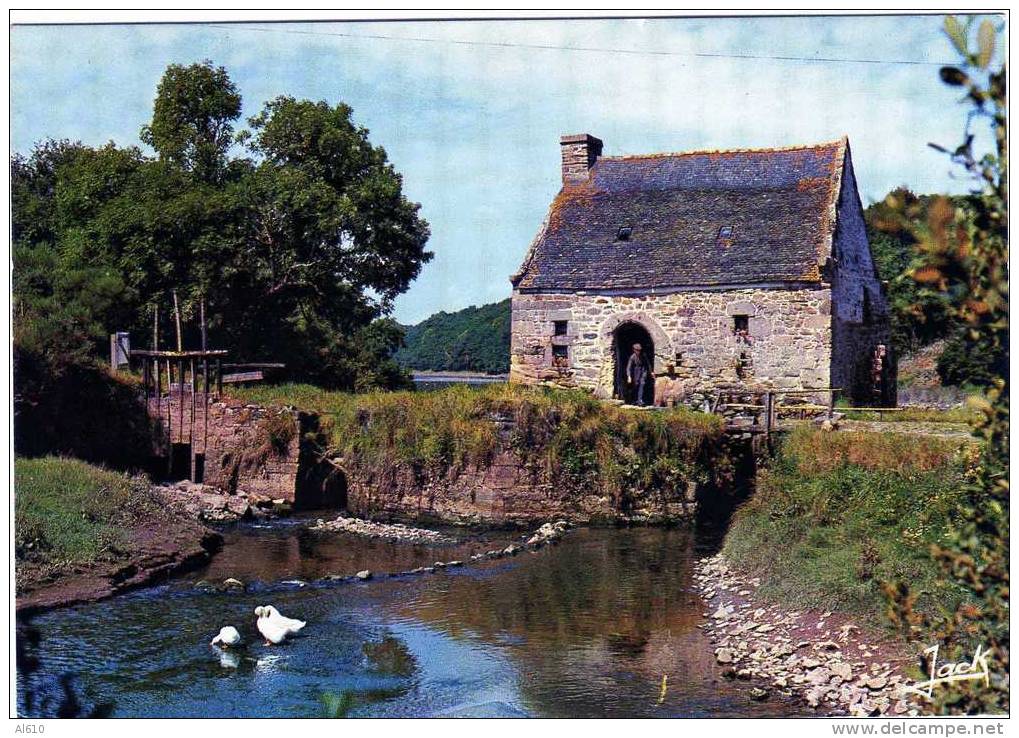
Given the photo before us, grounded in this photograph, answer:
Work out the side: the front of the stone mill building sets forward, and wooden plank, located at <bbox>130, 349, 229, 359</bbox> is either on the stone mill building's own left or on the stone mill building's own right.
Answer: on the stone mill building's own right

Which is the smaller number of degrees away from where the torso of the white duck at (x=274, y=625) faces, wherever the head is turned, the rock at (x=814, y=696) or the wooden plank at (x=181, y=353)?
the wooden plank

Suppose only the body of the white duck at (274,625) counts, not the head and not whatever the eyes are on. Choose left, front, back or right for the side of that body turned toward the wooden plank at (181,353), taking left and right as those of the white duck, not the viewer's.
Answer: right

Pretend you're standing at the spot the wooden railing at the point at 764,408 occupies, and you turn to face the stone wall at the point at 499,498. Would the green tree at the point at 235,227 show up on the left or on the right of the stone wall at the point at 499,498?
right

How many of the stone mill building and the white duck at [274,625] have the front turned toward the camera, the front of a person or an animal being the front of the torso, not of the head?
1

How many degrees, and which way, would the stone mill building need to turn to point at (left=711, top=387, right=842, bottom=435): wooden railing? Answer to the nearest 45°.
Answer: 0° — it already faces it

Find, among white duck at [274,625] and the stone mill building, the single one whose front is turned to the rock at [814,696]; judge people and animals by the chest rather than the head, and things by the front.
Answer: the stone mill building

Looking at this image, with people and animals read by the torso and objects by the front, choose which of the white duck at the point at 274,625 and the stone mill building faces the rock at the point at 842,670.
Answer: the stone mill building

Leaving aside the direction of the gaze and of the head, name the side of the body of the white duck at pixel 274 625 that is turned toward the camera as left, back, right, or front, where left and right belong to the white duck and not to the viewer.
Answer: left

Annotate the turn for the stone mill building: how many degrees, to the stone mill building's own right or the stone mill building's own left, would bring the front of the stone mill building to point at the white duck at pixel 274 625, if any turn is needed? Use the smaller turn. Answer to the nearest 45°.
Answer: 0° — it already faces it

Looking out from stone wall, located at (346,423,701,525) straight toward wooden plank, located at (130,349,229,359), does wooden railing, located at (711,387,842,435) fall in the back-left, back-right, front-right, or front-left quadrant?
back-right

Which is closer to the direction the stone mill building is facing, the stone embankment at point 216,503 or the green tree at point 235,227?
the stone embankment

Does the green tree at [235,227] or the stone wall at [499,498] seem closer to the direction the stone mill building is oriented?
the stone wall

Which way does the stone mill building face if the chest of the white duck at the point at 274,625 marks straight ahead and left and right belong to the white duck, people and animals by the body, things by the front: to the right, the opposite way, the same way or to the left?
to the left

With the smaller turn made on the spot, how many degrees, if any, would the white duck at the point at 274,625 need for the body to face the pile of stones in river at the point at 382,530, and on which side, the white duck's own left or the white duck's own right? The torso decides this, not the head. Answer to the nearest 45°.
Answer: approximately 90° to the white duck's own right

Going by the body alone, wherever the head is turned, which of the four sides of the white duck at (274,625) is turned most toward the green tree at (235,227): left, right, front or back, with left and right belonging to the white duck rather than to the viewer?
right
